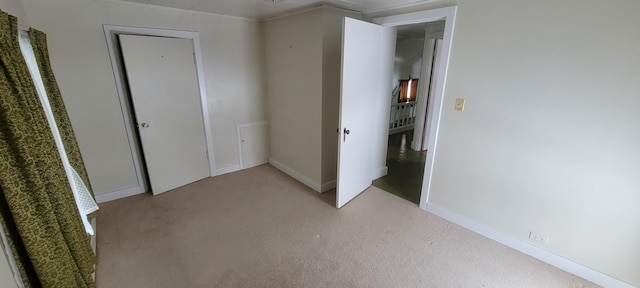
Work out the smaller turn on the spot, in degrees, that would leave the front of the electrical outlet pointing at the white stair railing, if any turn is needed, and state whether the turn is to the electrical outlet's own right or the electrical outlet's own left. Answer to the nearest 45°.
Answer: approximately 90° to the electrical outlet's own right

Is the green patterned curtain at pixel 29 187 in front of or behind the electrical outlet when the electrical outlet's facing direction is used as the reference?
in front

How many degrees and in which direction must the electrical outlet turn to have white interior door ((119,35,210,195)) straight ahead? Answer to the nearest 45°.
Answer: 0° — it already faces it

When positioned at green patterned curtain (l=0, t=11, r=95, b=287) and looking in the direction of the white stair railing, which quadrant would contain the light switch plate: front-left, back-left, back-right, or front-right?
front-right

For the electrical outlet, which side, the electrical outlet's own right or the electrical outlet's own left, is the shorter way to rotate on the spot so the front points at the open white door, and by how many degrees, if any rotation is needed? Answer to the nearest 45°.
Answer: approximately 45° to the electrical outlet's own right

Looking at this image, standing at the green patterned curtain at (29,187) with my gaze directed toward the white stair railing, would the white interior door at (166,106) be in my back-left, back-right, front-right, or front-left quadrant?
front-left

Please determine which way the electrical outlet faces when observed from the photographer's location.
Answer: facing the viewer and to the left of the viewer

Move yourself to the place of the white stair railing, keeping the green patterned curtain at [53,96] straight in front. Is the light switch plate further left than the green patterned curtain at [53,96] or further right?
left

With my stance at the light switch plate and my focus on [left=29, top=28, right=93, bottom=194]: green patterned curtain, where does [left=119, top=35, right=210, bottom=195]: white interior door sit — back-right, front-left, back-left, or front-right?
front-right

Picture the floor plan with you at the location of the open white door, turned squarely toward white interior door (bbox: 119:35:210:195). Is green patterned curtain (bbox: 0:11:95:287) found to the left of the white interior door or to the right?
left

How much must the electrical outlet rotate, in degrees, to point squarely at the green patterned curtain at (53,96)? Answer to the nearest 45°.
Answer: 0° — it already faces it
